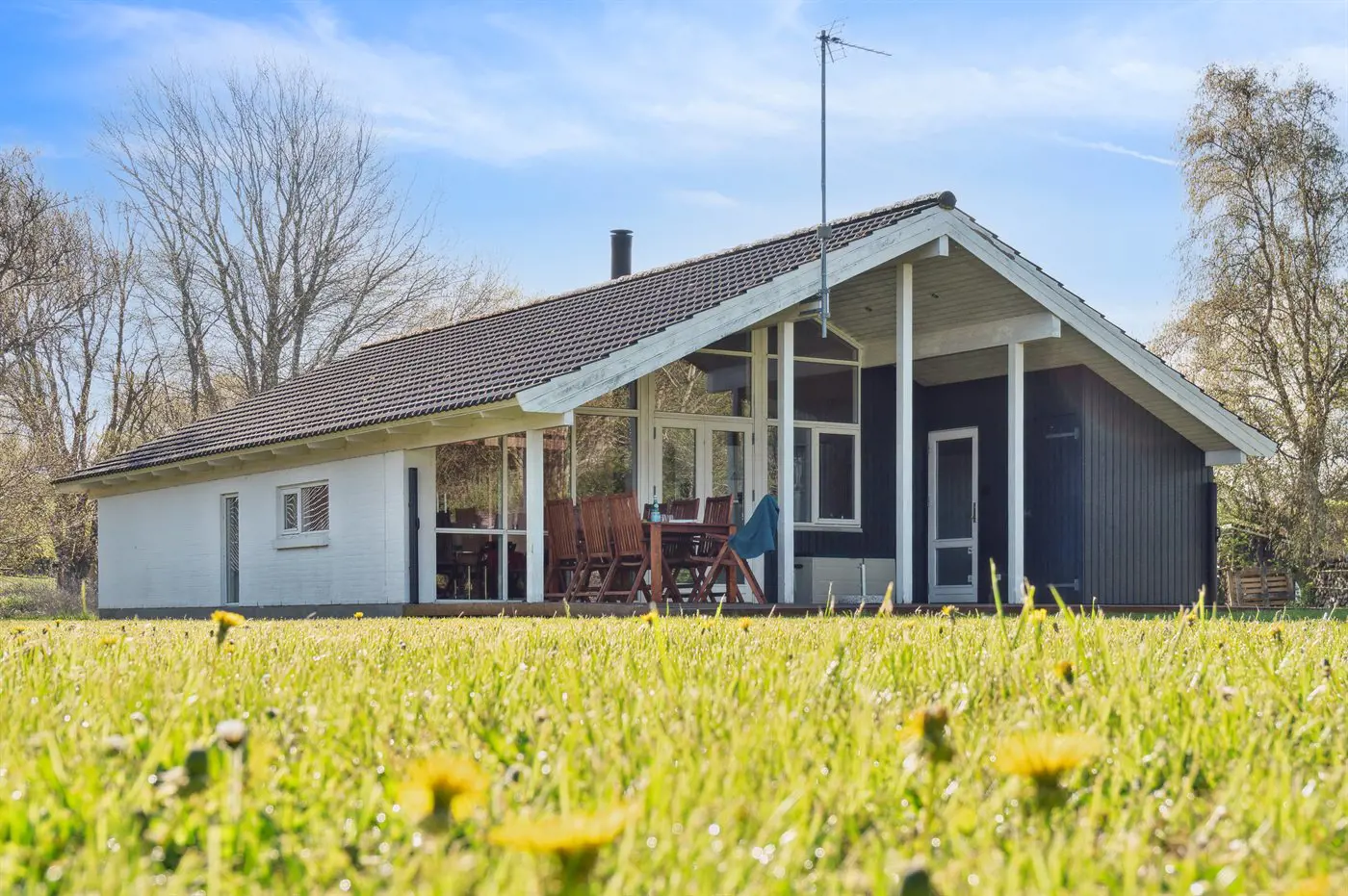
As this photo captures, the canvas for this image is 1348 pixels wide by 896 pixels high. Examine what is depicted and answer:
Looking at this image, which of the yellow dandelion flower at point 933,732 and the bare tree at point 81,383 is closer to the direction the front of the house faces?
the yellow dandelion flower

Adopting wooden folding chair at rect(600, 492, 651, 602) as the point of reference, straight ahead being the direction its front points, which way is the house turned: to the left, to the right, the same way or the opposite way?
to the right

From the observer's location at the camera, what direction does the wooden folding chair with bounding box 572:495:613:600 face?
facing away from the viewer and to the right of the viewer

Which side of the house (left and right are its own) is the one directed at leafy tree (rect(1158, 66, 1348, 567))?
left

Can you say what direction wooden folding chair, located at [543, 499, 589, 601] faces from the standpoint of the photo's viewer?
facing away from the viewer and to the right of the viewer

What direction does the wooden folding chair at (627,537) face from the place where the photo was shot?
facing away from the viewer and to the right of the viewer
